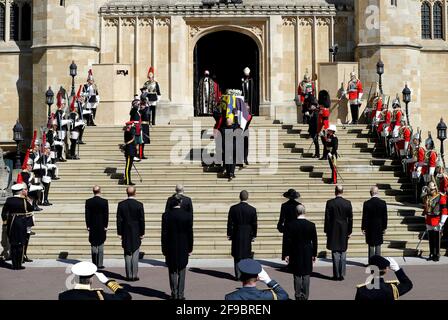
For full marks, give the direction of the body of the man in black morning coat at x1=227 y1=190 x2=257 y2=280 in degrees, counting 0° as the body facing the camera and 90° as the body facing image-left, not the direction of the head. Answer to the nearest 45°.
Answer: approximately 180°

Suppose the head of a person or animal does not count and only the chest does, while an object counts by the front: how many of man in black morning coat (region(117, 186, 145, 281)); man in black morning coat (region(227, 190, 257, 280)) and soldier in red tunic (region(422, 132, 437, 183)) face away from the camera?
2

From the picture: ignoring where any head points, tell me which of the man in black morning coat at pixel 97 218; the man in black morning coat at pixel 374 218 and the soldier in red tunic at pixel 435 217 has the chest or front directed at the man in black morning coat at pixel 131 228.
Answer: the soldier in red tunic

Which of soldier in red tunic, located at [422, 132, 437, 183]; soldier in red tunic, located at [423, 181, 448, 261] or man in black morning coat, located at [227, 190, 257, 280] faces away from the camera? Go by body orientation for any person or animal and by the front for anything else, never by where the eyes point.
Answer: the man in black morning coat

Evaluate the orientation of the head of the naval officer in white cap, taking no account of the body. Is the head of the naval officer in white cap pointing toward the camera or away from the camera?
away from the camera

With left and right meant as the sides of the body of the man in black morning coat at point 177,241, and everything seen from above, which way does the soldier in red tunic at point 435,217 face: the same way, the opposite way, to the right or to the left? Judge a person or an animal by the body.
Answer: to the left

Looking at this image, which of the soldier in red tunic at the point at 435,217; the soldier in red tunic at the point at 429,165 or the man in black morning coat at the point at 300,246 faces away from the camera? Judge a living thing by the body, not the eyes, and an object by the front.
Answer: the man in black morning coat

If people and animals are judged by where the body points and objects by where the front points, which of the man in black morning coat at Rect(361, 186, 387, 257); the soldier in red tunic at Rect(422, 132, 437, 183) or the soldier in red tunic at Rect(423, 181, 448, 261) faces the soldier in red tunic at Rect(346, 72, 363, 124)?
the man in black morning coat

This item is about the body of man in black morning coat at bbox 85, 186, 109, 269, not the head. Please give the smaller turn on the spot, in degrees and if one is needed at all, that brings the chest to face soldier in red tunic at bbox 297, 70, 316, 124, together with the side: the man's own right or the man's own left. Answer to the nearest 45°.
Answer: approximately 45° to the man's own right

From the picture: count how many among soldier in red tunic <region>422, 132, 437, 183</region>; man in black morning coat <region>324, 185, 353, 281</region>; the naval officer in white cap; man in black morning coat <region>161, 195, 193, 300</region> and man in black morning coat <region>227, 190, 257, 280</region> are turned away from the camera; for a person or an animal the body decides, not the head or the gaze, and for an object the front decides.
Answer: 4

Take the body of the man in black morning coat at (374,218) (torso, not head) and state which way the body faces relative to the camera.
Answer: away from the camera

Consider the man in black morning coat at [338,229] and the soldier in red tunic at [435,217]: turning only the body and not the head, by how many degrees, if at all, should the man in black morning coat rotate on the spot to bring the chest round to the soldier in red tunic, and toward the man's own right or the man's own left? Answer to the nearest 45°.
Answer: approximately 45° to the man's own right
